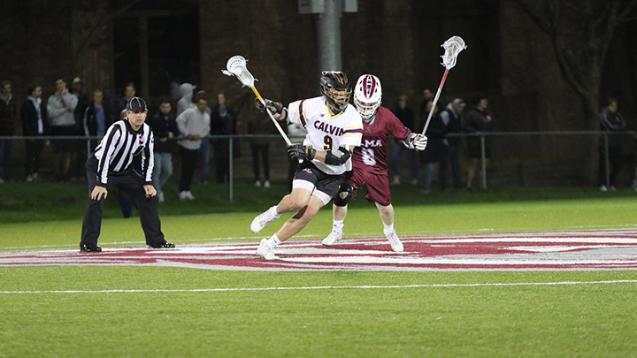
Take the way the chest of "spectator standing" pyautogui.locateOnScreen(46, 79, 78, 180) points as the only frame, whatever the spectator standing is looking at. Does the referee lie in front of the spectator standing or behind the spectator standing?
in front

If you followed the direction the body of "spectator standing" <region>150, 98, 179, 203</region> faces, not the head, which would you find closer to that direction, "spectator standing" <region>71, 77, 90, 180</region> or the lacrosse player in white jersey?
the lacrosse player in white jersey

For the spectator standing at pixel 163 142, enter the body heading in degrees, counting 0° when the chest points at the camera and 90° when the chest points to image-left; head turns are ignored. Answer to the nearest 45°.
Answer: approximately 0°

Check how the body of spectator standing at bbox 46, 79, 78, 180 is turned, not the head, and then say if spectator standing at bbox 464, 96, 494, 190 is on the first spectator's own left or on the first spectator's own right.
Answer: on the first spectator's own left

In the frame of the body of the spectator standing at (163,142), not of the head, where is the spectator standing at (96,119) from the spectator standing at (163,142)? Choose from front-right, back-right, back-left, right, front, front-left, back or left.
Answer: back-right

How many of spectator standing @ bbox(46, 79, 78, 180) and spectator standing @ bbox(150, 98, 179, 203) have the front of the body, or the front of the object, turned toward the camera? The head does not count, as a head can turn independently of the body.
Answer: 2

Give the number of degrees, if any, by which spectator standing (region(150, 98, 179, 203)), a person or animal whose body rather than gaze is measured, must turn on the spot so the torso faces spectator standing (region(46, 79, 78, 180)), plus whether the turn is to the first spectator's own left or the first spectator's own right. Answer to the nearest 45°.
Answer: approximately 135° to the first spectator's own right

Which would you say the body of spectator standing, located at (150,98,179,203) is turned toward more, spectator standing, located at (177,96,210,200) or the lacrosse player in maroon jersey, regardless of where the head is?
the lacrosse player in maroon jersey

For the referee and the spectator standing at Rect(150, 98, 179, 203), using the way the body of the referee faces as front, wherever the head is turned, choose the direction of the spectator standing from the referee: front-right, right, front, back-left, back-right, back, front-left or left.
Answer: back-left

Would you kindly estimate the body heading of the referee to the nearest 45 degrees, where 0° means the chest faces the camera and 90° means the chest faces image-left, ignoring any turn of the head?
approximately 315°

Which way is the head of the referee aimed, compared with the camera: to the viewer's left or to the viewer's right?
to the viewer's right

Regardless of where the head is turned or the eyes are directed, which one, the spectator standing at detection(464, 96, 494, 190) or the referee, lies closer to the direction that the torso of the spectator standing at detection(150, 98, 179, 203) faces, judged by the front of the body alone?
the referee

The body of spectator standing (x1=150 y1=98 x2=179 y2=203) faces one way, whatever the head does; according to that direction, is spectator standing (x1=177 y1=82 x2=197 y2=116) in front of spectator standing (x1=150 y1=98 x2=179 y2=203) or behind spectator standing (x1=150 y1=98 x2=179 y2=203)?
behind
